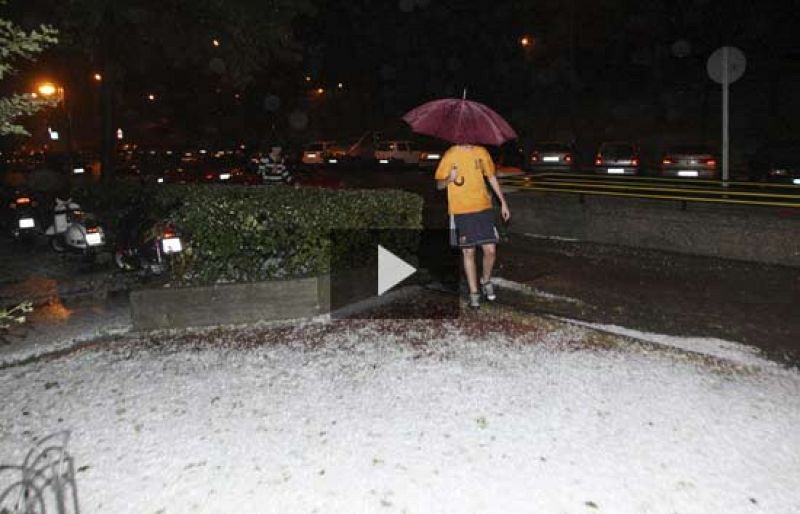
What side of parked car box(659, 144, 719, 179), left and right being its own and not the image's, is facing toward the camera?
back

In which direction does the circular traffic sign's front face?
away from the camera

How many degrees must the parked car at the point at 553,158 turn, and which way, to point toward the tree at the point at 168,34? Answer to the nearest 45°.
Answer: approximately 135° to its left

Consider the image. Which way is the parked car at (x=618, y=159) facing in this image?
away from the camera

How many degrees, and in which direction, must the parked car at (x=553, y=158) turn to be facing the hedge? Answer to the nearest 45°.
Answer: approximately 180°

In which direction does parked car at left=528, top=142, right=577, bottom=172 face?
away from the camera

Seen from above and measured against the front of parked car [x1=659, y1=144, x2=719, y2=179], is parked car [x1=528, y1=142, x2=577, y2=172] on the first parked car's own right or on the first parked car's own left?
on the first parked car's own left

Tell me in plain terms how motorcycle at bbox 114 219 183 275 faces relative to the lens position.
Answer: facing away from the viewer and to the left of the viewer
